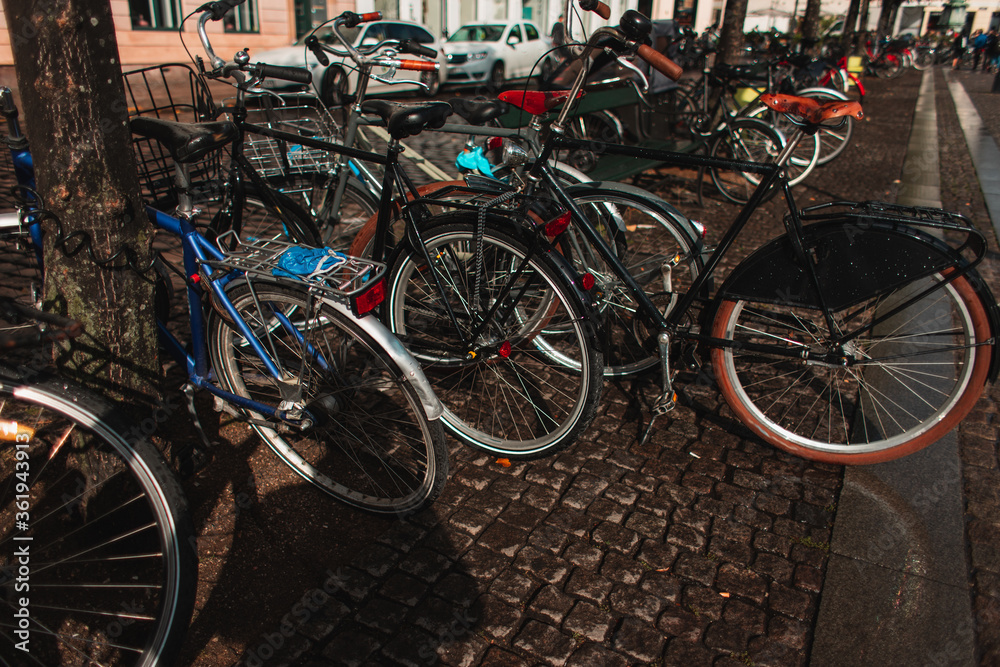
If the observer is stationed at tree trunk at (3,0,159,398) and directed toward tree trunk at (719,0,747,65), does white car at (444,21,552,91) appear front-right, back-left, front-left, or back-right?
front-left

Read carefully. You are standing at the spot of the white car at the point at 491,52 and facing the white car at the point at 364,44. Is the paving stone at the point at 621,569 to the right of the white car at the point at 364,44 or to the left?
left

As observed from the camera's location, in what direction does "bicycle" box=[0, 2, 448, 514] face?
facing away from the viewer and to the left of the viewer

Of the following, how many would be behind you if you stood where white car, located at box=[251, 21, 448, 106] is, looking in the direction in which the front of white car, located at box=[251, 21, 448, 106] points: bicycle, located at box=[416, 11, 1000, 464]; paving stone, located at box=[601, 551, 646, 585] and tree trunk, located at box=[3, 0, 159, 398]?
0

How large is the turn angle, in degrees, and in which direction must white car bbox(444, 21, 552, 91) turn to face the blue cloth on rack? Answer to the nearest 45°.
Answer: approximately 45° to its left

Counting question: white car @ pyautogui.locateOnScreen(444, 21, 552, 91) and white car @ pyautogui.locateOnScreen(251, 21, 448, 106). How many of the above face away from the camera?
0

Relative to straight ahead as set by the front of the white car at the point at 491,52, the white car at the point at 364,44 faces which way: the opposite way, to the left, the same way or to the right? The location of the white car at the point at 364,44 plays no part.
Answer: the same way

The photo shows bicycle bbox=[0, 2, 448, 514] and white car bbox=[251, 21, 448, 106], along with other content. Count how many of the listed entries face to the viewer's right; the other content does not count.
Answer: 0

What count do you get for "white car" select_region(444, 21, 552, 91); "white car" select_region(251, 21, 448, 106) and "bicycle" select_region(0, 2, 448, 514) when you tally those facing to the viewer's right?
0

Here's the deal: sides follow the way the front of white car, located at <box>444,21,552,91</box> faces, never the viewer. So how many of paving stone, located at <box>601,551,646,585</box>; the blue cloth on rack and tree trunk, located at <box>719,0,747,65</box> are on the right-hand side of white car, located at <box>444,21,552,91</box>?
0

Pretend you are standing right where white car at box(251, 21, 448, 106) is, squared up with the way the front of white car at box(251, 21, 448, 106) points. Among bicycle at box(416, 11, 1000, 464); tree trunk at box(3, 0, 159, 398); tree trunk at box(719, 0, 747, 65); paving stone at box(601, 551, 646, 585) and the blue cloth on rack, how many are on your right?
0

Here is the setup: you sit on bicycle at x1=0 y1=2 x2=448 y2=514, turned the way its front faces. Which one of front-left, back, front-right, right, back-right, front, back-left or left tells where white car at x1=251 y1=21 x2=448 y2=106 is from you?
front-right

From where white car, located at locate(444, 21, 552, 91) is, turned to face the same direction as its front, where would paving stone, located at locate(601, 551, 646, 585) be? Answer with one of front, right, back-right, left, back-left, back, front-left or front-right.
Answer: front-left

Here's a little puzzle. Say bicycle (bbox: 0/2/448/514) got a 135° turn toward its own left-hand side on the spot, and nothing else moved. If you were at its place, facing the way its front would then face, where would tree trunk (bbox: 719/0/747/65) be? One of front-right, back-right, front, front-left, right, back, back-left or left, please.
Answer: back-left

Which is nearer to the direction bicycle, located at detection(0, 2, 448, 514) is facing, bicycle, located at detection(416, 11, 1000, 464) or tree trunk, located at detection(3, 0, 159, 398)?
the tree trunk

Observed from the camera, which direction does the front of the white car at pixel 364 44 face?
facing the viewer and to the left of the viewer

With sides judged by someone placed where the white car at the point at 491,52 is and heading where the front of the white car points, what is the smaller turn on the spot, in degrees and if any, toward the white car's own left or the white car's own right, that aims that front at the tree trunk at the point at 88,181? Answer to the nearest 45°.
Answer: approximately 45° to the white car's own left

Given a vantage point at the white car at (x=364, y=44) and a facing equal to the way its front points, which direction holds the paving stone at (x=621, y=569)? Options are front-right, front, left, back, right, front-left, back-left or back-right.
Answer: front-left

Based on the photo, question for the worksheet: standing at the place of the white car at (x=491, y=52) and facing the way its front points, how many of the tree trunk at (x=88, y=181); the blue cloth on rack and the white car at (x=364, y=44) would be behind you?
0

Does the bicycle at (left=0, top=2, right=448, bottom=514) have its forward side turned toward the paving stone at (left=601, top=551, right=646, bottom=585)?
no
